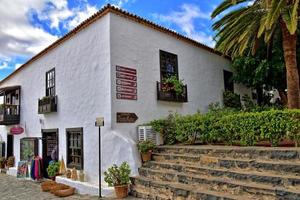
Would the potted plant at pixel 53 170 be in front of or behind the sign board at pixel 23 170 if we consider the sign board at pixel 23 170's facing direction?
in front

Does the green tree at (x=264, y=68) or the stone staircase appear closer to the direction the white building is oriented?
the stone staircase

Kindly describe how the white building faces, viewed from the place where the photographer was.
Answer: facing the viewer and to the left of the viewer

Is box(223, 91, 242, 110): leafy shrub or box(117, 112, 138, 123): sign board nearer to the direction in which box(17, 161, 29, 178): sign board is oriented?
the sign board

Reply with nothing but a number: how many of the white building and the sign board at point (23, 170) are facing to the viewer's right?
0

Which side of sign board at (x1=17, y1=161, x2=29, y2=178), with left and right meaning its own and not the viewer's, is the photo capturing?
front

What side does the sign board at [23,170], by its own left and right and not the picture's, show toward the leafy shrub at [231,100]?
left

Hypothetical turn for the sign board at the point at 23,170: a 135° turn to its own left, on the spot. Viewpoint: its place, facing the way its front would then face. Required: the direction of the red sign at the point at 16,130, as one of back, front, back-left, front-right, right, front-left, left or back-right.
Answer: front-left

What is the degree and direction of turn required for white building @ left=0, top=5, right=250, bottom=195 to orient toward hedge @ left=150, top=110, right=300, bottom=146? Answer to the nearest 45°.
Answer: approximately 90° to its left
